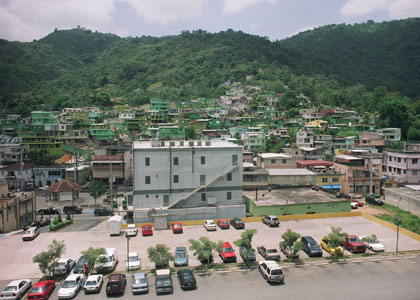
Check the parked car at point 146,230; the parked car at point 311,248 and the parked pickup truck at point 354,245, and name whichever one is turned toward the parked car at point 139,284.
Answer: the parked car at point 146,230

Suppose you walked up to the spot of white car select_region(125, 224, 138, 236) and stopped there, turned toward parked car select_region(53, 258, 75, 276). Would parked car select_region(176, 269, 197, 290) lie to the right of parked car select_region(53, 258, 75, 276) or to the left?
left

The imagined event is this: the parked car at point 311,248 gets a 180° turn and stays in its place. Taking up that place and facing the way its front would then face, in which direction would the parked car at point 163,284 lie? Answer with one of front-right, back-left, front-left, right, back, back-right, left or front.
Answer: left

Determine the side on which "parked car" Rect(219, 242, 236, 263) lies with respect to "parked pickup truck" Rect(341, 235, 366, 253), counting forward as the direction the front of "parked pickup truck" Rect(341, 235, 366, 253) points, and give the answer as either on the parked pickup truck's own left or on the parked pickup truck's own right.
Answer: on the parked pickup truck's own right

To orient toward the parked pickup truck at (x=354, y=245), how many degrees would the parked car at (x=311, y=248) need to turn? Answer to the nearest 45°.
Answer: approximately 90° to its left

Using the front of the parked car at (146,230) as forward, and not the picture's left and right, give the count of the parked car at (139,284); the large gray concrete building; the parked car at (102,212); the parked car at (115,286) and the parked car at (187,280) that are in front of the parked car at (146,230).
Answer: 3

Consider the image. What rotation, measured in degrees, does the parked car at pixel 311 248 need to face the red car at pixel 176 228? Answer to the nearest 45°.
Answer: approximately 135° to its right

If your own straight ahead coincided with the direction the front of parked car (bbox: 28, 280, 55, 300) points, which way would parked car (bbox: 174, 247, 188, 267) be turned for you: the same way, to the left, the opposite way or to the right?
the opposite way

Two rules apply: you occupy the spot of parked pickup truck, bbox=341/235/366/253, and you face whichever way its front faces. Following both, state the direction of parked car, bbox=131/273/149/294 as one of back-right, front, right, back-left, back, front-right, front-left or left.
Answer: right

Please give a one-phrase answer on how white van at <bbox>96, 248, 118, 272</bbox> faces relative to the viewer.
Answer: facing the viewer and to the left of the viewer

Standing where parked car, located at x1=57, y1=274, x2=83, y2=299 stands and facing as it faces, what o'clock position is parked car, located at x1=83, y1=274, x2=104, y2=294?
parked car, located at x1=83, y1=274, x2=104, y2=294 is roughly at 8 o'clock from parked car, located at x1=57, y1=274, x2=83, y2=299.

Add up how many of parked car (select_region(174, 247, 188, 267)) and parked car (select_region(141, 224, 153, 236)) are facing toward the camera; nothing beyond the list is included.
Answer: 1

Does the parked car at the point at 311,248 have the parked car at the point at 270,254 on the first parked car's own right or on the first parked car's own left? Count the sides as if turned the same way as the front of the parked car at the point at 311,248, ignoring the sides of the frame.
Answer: on the first parked car's own right
